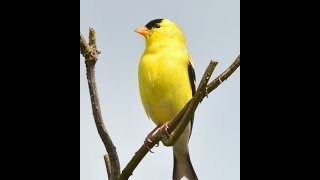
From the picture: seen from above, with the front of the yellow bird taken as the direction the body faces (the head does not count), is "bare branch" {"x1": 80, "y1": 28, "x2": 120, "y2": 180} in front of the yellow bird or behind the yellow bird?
in front

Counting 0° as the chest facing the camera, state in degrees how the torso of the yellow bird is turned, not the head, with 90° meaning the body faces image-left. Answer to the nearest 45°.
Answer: approximately 45°
